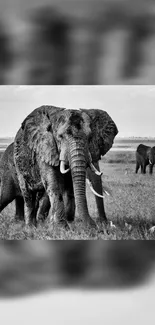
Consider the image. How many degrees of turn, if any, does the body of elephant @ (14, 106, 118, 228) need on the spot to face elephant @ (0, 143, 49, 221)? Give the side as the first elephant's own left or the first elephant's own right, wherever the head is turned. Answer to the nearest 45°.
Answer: approximately 135° to the first elephant's own right

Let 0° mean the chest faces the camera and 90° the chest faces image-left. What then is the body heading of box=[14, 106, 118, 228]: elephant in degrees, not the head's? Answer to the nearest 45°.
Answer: approximately 315°

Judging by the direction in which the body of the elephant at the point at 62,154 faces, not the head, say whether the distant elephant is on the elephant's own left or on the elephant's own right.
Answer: on the elephant's own left
